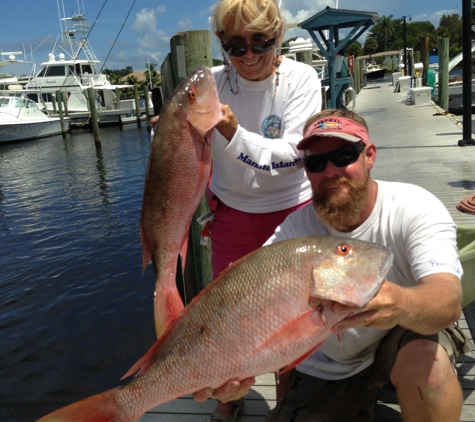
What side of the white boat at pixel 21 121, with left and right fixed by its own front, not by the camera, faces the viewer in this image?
right

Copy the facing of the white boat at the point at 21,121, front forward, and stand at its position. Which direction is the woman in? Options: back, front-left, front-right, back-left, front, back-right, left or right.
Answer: right

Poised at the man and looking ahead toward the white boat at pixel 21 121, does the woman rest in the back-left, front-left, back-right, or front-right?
front-left

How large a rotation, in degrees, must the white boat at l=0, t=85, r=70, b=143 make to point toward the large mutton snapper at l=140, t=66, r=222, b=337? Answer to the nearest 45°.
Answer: approximately 90° to its right

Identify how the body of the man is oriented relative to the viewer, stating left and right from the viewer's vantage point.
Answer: facing the viewer and to the left of the viewer
